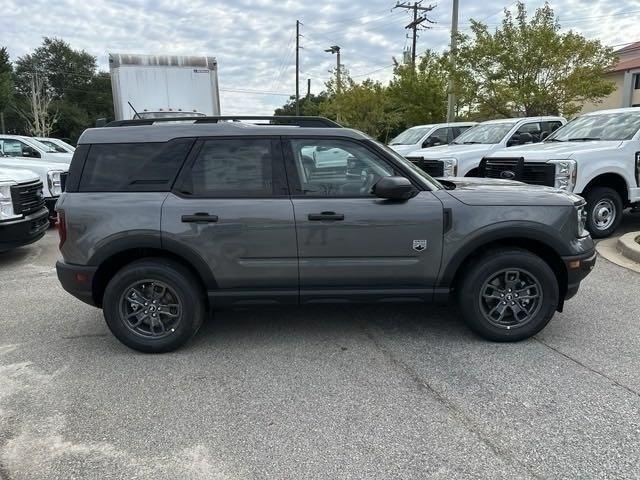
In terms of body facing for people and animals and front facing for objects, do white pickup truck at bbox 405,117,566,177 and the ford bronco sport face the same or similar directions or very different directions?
very different directions

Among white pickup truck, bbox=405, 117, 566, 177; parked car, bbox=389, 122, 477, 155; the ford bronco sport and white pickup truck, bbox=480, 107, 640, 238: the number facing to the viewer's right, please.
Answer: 1

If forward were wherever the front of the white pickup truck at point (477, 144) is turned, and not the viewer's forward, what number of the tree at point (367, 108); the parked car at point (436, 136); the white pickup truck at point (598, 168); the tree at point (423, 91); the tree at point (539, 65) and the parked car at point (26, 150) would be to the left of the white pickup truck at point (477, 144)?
1

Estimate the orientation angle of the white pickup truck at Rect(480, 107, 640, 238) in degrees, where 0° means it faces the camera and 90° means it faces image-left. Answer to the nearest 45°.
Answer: approximately 45°

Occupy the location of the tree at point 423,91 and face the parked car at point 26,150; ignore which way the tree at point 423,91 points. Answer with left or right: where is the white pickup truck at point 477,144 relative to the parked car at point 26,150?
left

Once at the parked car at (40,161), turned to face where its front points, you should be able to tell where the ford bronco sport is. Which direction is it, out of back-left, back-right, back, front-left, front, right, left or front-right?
front-right

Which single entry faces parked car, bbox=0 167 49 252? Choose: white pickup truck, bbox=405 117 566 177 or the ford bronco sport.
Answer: the white pickup truck

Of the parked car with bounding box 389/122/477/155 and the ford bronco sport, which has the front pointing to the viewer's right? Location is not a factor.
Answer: the ford bronco sport

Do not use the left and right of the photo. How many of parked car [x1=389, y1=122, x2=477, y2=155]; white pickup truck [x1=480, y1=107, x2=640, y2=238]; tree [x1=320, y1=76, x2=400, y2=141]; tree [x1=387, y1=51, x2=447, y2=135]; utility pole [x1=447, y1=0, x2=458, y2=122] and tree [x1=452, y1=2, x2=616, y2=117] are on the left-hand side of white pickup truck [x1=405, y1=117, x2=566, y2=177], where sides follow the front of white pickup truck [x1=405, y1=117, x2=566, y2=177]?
1

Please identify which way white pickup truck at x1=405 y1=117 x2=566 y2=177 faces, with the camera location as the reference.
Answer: facing the viewer and to the left of the viewer

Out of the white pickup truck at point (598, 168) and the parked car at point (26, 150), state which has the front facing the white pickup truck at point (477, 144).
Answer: the parked car

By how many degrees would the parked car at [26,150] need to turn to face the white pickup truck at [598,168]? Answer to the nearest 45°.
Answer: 0° — it already faces it

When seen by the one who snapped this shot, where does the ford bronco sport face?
facing to the right of the viewer
